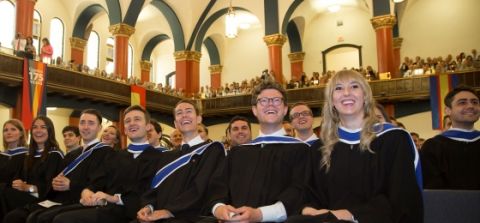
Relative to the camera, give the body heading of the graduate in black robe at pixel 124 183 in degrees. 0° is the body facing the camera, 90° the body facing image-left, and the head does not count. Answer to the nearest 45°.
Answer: approximately 45°

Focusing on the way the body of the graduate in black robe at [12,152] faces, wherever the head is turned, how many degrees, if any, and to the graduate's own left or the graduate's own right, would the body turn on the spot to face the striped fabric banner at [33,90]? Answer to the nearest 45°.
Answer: approximately 135° to the graduate's own right

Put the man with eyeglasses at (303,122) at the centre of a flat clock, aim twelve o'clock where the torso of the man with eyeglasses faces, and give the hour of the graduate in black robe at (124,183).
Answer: The graduate in black robe is roughly at 1 o'clock from the man with eyeglasses.

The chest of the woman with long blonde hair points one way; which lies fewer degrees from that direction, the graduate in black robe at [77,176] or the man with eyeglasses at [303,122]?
the graduate in black robe

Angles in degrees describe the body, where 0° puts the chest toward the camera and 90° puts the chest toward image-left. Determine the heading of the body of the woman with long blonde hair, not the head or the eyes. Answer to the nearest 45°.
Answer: approximately 45°

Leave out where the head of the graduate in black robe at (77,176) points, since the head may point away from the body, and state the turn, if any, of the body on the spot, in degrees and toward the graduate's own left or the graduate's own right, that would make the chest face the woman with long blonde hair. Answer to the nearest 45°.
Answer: approximately 90° to the graduate's own left

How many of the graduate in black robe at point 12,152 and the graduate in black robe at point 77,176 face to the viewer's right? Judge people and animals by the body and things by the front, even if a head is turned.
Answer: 0

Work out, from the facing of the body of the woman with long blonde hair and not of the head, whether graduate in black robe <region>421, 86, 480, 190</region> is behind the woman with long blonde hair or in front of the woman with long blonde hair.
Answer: behind

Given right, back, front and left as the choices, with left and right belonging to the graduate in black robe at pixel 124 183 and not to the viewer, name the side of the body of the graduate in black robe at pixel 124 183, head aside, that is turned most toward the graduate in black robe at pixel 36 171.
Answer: right

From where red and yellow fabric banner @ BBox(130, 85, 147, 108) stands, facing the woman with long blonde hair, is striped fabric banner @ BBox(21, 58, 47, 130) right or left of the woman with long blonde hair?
right

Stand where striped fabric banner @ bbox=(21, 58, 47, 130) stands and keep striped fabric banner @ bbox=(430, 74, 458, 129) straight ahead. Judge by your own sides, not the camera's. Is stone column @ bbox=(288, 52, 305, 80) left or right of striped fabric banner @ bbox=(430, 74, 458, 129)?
left
